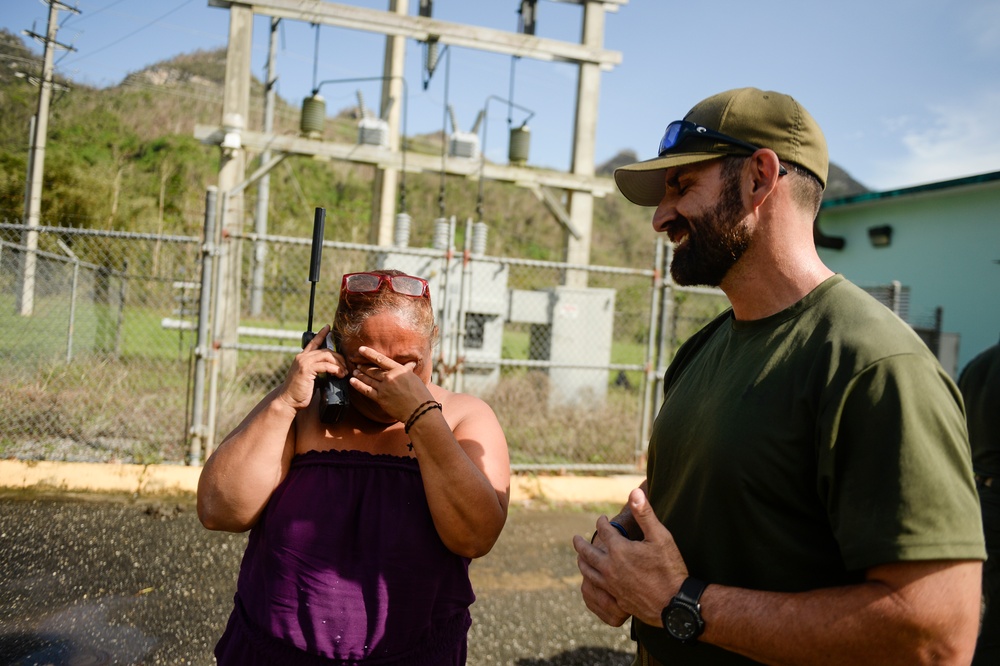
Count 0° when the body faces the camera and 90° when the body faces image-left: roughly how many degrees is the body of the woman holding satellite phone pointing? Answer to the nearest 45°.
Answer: approximately 0°

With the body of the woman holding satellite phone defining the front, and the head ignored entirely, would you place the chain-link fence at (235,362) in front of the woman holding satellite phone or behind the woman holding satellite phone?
behind

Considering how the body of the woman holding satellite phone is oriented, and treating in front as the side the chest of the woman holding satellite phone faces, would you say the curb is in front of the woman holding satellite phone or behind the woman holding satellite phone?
behind

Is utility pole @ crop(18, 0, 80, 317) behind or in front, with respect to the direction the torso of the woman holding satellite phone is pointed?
behind

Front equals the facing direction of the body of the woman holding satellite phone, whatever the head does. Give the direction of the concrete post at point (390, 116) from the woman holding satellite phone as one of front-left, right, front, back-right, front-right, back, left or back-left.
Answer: back

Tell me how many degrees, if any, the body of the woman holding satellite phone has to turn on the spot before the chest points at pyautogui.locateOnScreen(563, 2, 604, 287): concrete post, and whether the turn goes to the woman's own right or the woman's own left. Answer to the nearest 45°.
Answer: approximately 180°

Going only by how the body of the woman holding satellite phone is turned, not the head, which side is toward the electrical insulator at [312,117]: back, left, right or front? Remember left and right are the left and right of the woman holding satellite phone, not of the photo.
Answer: back
